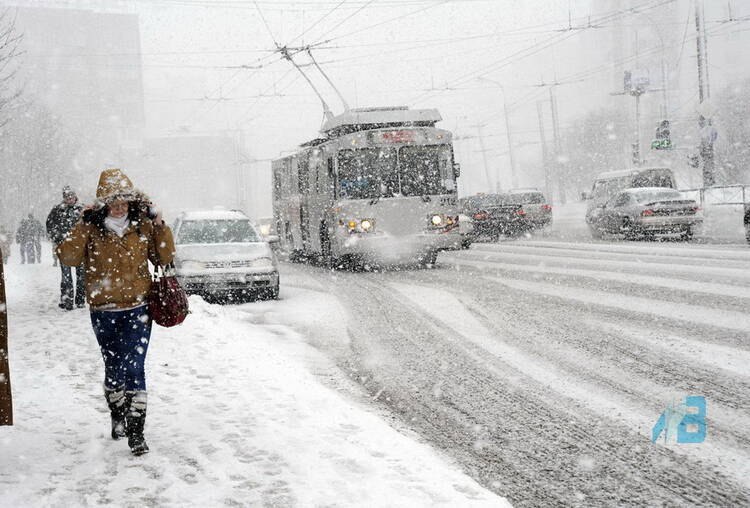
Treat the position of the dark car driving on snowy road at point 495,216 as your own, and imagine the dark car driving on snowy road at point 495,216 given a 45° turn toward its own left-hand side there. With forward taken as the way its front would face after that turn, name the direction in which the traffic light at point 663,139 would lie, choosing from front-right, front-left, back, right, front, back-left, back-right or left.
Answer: back-right

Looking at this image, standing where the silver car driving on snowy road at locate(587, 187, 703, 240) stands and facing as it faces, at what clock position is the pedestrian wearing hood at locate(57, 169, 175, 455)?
The pedestrian wearing hood is roughly at 8 o'clock from the silver car driving on snowy road.

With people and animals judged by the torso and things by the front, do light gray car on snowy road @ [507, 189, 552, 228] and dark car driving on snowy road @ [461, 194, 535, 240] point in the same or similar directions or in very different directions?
same or similar directions

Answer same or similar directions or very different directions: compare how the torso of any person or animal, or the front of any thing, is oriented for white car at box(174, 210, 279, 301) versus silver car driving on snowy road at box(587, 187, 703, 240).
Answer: very different directions

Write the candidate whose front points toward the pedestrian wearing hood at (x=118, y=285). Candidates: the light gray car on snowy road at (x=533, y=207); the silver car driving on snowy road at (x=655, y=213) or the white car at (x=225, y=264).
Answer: the white car

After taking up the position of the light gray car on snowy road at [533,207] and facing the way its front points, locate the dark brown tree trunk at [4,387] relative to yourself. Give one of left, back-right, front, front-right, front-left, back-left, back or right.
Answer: back-left

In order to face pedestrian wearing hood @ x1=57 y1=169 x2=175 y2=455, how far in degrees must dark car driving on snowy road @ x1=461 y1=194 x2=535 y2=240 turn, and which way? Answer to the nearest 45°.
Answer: approximately 135° to its left

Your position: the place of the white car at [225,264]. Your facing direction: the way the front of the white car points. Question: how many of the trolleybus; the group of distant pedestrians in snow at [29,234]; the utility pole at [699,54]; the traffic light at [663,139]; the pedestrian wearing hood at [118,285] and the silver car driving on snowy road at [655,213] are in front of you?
1

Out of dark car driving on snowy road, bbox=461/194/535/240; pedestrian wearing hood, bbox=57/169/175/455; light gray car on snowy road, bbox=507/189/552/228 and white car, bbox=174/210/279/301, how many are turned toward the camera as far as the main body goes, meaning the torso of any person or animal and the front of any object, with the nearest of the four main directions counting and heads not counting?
2

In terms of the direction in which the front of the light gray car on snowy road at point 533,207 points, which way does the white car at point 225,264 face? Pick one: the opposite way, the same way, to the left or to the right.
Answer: the opposite way

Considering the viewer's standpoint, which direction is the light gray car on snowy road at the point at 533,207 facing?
facing away from the viewer and to the left of the viewer

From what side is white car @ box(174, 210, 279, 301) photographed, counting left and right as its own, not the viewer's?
front

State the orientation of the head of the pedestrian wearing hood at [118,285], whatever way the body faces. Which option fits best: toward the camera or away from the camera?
toward the camera

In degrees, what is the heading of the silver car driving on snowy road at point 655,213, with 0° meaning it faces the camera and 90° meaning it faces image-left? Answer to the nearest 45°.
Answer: approximately 135°

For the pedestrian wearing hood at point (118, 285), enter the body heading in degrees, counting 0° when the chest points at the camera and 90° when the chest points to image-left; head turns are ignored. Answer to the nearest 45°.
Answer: approximately 0°
